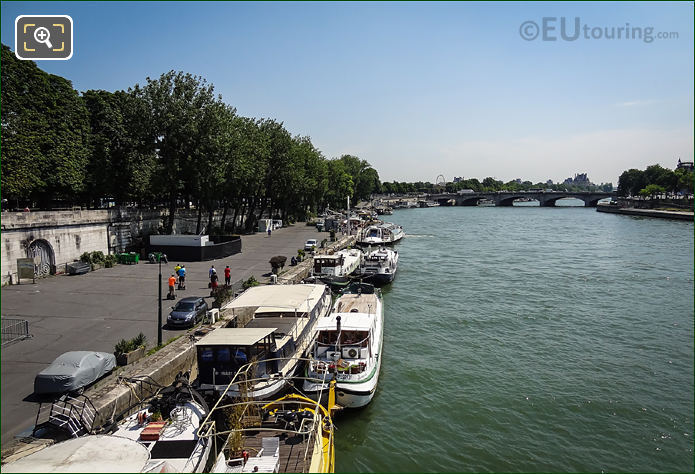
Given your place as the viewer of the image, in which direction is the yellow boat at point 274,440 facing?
facing away from the viewer

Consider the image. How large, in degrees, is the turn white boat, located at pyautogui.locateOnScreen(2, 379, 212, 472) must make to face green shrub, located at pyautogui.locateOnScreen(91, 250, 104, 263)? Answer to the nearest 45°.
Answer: approximately 45° to its left

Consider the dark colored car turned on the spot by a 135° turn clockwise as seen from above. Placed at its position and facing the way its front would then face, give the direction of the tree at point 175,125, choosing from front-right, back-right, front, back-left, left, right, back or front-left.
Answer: front

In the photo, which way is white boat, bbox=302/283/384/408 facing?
away from the camera

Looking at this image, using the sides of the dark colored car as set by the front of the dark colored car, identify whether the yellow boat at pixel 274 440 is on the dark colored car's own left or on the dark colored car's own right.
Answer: on the dark colored car's own left

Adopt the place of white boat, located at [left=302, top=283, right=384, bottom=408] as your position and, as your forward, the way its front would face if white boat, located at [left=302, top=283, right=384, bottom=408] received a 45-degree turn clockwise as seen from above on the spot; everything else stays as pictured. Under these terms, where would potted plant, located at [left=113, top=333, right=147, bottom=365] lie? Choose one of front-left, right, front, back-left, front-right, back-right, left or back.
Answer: back-left

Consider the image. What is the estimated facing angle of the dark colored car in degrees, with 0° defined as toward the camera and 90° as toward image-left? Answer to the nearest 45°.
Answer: approximately 45°

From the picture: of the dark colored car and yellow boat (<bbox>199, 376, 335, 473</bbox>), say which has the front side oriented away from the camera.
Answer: the yellow boat

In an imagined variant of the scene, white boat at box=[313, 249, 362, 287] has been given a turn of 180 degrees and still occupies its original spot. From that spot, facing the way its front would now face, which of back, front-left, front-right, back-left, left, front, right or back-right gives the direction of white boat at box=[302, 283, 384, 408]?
front-left

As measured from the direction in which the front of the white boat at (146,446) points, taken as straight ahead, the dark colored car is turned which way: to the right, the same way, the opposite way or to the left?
the opposite way

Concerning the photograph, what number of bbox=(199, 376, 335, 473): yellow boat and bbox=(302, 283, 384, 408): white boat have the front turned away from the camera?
2
